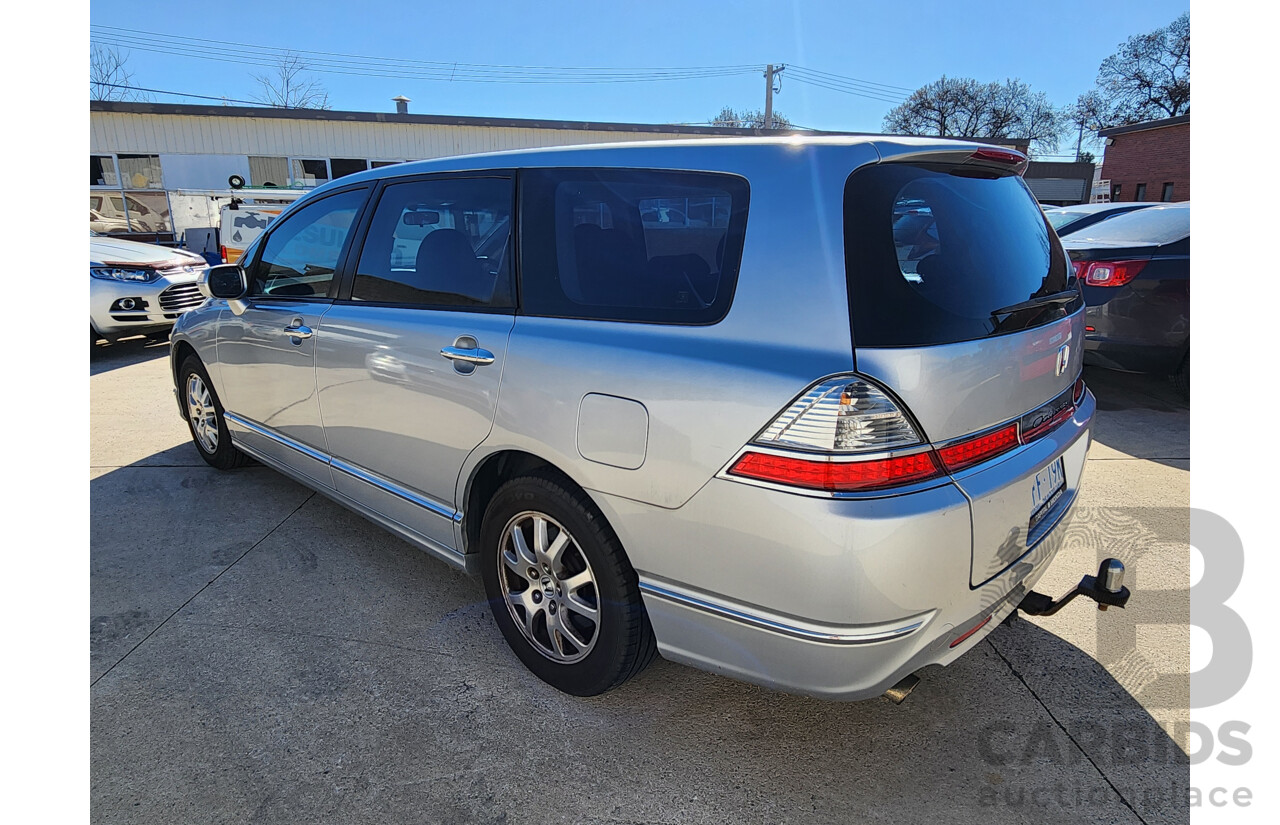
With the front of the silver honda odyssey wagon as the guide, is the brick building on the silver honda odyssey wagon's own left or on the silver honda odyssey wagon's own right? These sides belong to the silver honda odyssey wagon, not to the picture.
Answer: on the silver honda odyssey wagon's own right

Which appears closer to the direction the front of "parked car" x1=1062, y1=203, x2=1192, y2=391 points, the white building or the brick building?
the brick building

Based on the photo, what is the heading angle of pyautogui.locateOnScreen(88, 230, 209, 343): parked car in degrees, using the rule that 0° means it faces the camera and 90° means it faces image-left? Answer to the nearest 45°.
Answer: approximately 315°

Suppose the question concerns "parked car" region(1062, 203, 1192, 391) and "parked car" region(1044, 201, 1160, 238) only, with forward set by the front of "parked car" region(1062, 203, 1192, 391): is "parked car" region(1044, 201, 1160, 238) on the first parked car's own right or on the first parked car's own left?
on the first parked car's own left

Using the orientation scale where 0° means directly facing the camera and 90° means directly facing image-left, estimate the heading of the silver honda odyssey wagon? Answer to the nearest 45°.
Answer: approximately 135°

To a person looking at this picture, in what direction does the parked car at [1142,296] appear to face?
facing away from the viewer and to the right of the viewer

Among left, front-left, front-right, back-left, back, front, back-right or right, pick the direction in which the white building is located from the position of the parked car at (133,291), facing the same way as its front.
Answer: back-left
